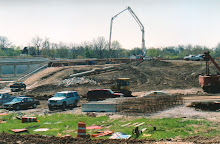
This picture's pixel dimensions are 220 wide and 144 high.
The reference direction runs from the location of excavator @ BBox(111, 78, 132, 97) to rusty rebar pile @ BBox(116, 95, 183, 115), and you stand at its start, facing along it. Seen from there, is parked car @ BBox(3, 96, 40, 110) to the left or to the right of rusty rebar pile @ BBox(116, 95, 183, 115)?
right

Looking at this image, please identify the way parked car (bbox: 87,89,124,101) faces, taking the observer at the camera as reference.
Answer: facing to the right of the viewer

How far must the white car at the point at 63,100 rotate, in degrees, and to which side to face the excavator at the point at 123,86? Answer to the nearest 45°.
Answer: approximately 180°

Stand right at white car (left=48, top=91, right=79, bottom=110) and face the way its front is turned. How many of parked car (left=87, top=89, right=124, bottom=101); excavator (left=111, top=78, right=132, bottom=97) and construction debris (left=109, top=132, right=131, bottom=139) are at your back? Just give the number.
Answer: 2

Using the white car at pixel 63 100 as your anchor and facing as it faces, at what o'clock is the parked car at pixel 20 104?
The parked car is roughly at 2 o'clock from the white car.

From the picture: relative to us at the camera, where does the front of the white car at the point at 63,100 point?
facing the viewer and to the left of the viewer

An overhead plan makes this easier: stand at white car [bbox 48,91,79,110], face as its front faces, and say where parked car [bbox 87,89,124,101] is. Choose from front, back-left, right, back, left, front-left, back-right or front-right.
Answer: back

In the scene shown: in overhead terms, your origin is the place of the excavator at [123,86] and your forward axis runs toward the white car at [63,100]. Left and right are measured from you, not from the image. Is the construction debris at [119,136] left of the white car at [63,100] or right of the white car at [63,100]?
left

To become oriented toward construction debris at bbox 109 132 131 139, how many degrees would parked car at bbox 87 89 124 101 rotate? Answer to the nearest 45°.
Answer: approximately 90° to its right

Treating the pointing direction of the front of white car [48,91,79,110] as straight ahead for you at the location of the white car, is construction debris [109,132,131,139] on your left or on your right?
on your left

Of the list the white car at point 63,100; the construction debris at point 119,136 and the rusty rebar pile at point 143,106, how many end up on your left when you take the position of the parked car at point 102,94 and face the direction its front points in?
0

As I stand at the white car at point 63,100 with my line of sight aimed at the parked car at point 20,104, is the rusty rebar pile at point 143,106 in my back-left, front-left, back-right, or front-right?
back-left
